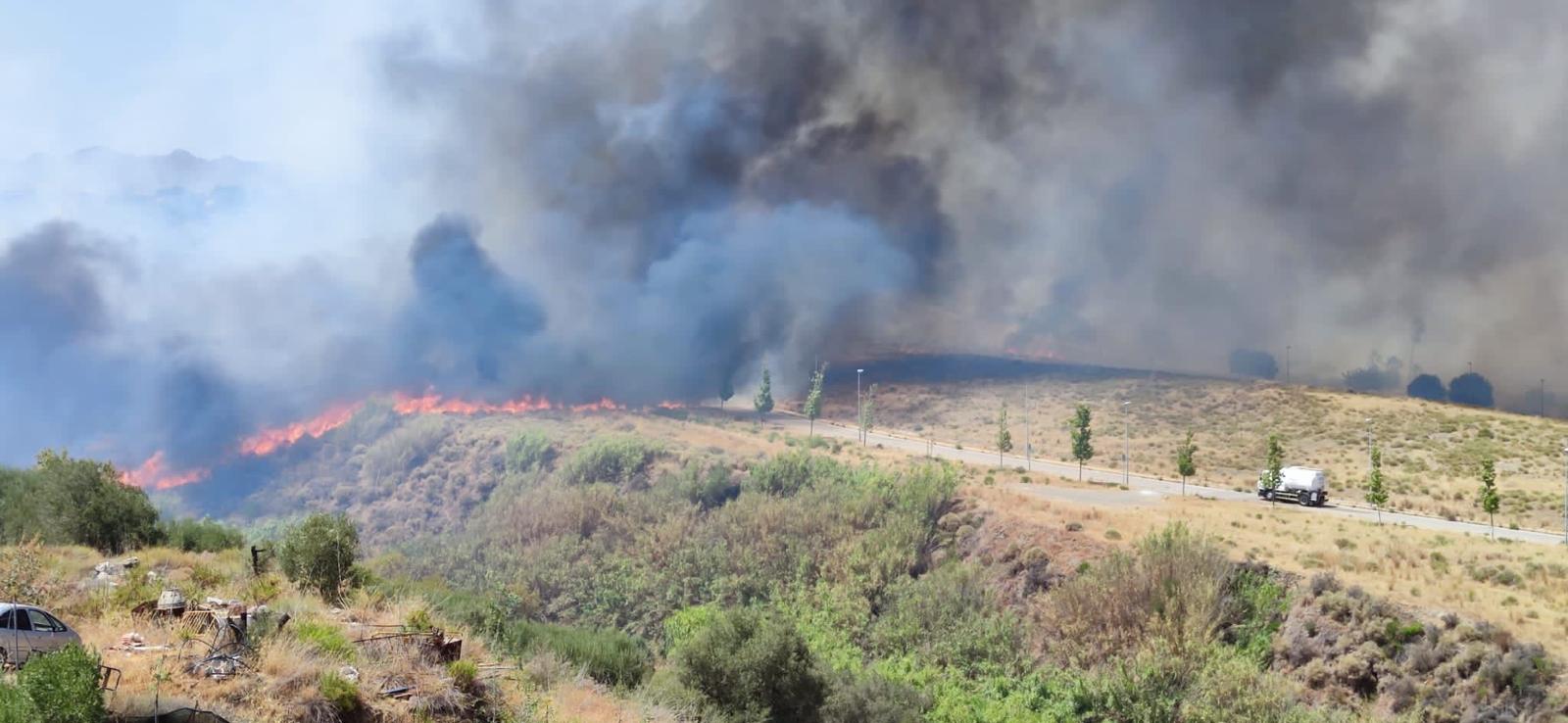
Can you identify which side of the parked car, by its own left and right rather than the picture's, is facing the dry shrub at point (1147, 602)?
front

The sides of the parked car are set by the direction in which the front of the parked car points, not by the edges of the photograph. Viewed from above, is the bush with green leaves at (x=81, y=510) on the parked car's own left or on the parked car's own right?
on the parked car's own left

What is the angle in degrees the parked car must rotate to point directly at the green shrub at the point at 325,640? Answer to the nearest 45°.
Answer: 0° — it already faces it

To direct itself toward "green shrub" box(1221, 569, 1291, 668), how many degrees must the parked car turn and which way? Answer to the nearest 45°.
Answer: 0° — it already faces it

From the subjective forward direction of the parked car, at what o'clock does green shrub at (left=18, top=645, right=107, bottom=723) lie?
The green shrub is roughly at 3 o'clock from the parked car.

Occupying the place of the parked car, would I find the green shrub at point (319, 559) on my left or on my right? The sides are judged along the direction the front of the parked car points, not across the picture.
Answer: on my left

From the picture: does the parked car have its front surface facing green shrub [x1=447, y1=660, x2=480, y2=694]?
yes

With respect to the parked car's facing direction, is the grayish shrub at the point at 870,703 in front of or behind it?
in front

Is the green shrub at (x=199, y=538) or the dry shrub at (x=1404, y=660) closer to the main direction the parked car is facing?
the dry shrub

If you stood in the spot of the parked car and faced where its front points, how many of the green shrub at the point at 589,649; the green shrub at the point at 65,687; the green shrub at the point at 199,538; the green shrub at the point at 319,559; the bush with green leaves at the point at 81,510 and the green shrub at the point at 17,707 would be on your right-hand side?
2

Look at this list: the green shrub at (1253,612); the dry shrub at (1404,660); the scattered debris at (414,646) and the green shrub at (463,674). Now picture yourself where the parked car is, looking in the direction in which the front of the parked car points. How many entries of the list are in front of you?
4

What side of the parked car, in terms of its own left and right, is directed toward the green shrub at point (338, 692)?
front

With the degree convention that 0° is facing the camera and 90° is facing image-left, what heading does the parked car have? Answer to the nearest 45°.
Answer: approximately 270°
